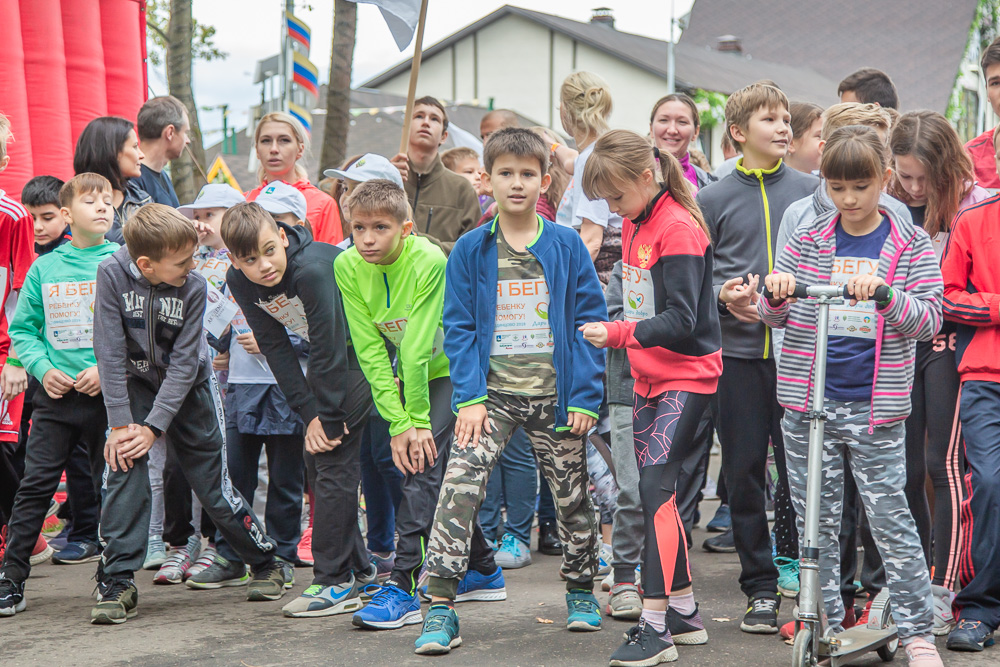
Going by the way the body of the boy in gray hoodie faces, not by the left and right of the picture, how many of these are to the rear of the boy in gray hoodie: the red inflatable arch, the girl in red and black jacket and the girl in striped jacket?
1

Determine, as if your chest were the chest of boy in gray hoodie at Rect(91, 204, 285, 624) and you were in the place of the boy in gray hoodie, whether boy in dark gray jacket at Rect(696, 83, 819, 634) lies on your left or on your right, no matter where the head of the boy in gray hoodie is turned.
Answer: on your left

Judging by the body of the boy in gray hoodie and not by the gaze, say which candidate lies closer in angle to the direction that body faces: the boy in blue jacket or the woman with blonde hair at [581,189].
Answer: the boy in blue jacket

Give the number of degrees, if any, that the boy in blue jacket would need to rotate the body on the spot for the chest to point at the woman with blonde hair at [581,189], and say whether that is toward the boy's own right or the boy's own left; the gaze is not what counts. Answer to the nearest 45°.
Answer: approximately 180°

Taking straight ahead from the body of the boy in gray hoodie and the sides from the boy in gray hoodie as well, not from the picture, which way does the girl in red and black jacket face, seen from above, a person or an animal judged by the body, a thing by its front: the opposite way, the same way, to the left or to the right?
to the right

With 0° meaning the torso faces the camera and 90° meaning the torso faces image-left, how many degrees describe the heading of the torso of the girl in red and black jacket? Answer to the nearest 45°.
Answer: approximately 45°

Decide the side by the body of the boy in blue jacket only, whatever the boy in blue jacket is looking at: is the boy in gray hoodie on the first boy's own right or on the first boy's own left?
on the first boy's own right
